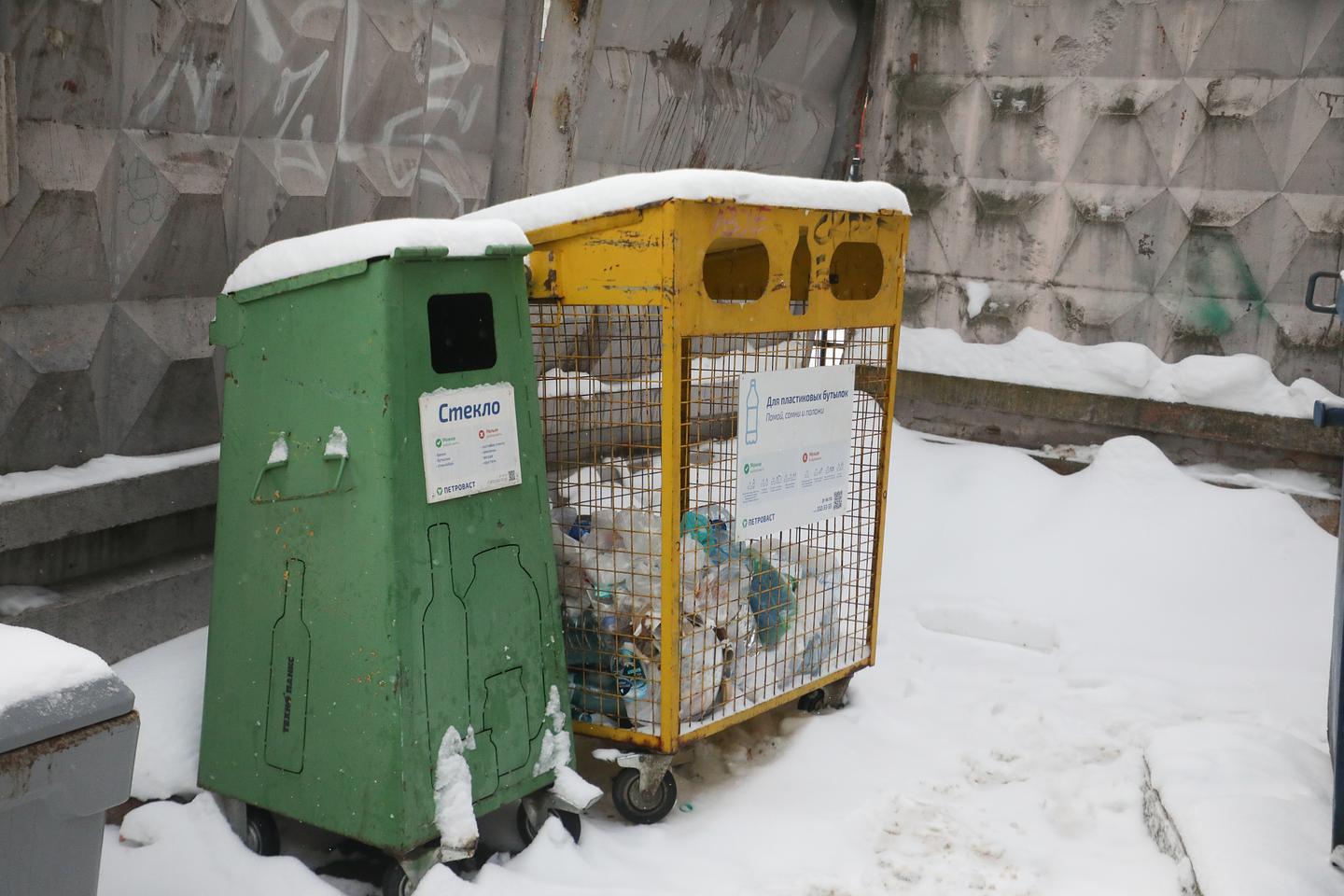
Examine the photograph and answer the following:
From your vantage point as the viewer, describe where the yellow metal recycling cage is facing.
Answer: facing the viewer and to the right of the viewer

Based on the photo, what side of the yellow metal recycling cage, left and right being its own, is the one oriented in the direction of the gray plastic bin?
right
